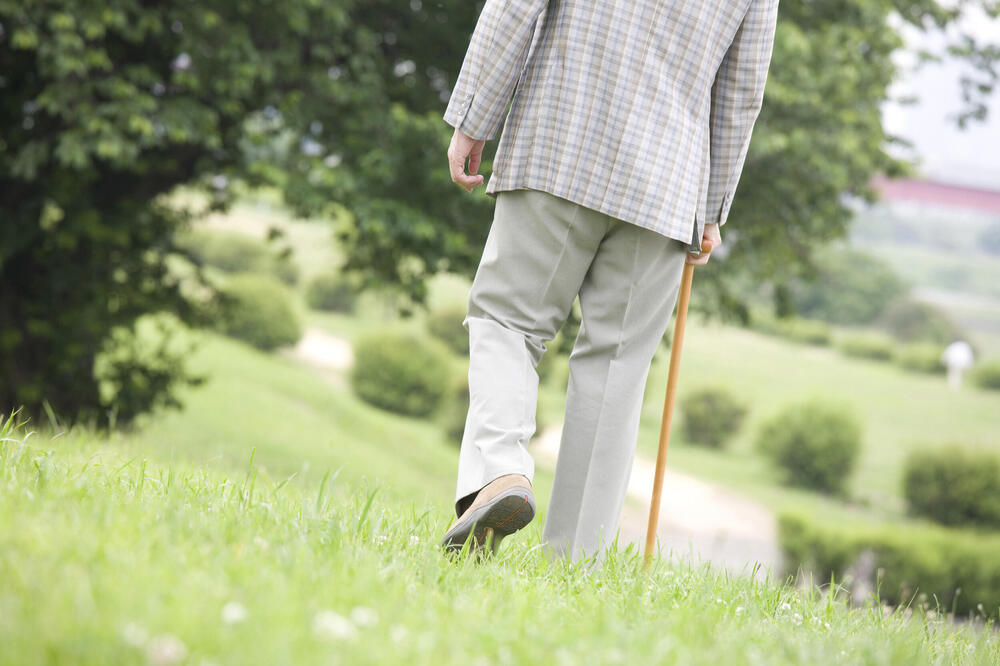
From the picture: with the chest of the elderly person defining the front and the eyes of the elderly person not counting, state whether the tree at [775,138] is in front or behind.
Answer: in front

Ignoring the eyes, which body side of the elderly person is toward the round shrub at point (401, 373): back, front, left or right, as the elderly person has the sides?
front

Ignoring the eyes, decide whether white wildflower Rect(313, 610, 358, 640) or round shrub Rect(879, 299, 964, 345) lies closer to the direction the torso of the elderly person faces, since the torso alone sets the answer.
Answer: the round shrub

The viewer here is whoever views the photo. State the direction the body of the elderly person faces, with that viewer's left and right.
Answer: facing away from the viewer

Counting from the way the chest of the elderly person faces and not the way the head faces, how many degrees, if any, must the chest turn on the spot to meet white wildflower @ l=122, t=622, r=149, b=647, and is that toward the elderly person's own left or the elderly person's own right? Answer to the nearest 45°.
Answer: approximately 180°

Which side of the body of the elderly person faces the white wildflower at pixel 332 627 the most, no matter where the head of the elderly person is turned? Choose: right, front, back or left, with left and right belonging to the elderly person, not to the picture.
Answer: back

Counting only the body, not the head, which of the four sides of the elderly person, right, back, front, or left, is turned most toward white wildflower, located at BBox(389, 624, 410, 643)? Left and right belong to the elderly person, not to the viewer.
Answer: back

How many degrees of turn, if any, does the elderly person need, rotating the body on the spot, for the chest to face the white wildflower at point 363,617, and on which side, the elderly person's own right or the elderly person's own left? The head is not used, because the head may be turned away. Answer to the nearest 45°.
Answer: approximately 180°

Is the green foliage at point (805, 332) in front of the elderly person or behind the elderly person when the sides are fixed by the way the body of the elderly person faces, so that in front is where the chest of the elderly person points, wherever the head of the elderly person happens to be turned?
in front

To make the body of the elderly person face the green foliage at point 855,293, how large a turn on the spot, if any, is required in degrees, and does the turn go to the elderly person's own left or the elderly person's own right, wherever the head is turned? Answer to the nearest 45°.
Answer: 0° — they already face it

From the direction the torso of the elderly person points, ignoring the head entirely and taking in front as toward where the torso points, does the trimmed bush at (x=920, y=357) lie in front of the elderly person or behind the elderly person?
in front

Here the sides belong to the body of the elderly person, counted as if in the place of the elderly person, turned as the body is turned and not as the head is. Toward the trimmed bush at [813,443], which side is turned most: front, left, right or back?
front
